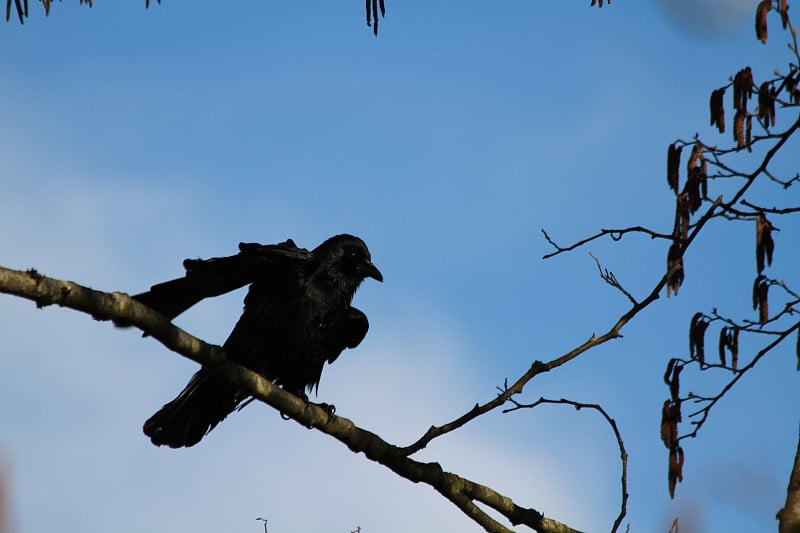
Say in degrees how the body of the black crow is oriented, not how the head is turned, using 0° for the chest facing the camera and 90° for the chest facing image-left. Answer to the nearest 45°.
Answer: approximately 315°
